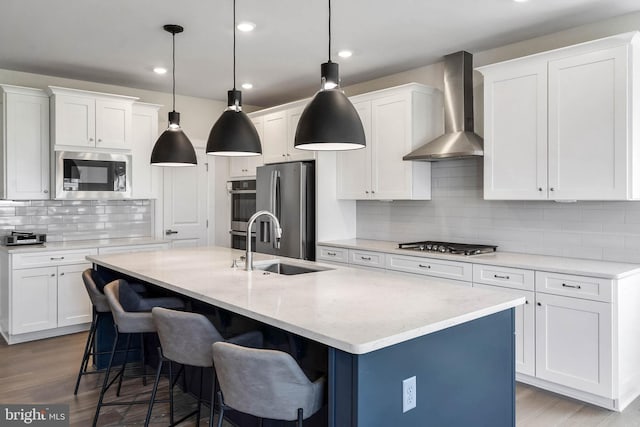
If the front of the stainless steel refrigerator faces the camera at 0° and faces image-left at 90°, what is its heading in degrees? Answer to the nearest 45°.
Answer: approximately 45°

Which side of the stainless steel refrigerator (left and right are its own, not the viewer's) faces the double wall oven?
right

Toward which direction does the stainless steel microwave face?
toward the camera

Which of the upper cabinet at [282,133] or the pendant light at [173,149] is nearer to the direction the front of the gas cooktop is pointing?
the pendant light

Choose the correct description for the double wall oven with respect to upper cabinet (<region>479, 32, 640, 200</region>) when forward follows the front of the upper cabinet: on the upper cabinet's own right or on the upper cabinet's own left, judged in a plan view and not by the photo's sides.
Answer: on the upper cabinet's own right

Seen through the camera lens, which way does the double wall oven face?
facing the viewer and to the left of the viewer

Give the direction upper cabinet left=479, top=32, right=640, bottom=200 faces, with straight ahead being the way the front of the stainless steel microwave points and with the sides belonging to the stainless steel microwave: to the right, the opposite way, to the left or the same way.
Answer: to the right

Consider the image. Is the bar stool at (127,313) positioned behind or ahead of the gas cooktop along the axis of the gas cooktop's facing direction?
ahead

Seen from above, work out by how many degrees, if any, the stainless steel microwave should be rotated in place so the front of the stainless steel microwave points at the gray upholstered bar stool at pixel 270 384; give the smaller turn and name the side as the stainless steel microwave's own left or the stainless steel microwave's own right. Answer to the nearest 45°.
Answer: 0° — it already faces it

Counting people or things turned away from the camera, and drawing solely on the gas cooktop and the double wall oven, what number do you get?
0

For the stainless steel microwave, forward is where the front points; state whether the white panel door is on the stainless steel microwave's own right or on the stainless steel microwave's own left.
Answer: on the stainless steel microwave's own left

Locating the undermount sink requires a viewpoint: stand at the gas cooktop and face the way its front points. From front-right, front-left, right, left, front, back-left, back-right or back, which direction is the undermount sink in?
front

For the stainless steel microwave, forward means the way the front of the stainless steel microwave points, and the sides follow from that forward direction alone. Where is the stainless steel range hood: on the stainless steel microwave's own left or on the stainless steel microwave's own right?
on the stainless steel microwave's own left

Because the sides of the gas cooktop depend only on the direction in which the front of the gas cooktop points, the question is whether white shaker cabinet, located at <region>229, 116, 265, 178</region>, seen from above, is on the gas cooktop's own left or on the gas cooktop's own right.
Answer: on the gas cooktop's own right
